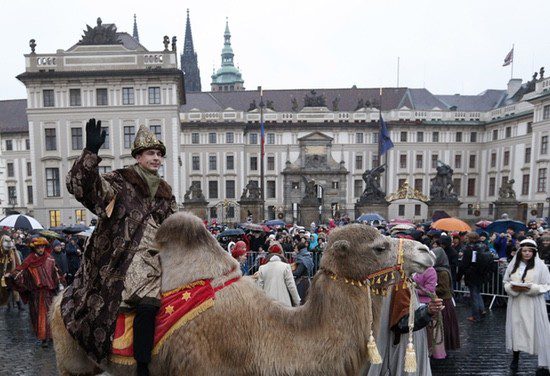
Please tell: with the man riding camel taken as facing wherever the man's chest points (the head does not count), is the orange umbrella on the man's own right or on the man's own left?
on the man's own left

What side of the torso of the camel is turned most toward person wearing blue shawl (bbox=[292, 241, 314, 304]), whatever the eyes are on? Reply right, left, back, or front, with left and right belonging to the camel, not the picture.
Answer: left

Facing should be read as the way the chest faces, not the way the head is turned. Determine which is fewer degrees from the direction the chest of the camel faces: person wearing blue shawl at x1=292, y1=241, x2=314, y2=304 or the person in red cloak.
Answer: the person wearing blue shawl

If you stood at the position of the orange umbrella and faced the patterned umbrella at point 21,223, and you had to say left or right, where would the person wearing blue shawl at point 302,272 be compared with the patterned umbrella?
left

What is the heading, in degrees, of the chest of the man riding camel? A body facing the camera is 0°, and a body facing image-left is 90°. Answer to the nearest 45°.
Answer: approximately 315°

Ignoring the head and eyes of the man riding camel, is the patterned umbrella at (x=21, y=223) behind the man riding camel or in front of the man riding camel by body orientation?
behind

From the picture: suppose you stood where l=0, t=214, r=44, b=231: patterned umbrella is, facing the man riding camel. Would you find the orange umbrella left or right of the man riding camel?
left

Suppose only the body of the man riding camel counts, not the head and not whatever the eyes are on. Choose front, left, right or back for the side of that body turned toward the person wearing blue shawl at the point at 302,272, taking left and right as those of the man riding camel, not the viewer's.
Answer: left

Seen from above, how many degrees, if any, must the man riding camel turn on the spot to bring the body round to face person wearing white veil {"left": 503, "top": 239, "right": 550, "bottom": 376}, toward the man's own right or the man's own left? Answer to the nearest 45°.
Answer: approximately 45° to the man's own left

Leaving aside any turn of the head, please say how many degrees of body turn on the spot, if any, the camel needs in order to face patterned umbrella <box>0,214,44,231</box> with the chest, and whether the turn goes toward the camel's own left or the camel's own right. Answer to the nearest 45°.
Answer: approximately 135° to the camel's own left

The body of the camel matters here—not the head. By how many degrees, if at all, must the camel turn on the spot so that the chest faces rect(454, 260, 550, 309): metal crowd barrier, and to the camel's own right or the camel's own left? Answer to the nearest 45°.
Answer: approximately 45° to the camel's own left

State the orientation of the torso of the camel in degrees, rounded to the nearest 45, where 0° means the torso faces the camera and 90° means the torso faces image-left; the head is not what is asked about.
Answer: approximately 270°
